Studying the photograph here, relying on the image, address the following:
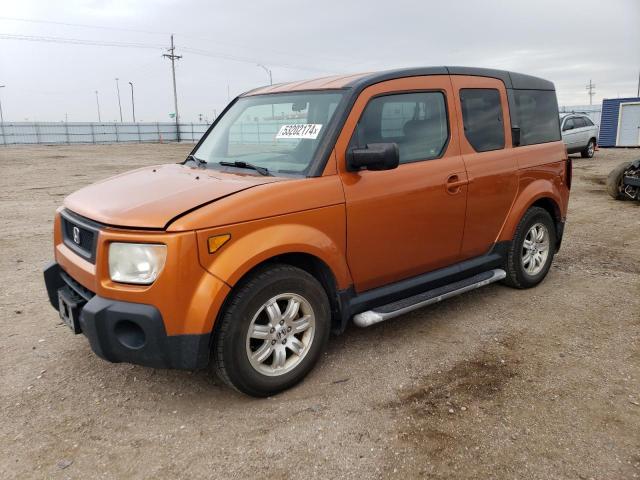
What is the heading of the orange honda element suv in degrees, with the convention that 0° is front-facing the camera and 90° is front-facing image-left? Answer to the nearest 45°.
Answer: approximately 45°

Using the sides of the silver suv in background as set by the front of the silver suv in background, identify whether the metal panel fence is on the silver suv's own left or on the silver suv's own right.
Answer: on the silver suv's own right

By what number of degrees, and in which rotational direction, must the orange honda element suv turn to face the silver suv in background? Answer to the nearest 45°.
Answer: approximately 180°

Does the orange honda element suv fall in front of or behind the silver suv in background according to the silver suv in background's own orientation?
in front
